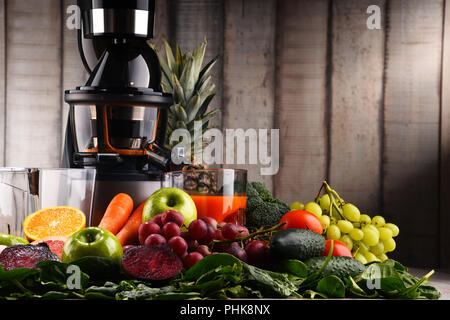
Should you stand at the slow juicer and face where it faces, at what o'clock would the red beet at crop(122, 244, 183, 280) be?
The red beet is roughly at 12 o'clock from the slow juicer.

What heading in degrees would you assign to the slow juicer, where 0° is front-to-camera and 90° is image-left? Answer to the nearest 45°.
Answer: approximately 0°

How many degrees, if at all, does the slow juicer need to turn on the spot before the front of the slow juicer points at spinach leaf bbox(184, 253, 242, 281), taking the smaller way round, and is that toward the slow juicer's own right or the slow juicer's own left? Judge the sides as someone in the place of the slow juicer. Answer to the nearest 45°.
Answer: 0° — it already faces it

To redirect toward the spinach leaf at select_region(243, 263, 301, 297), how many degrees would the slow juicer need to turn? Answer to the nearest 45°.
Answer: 0° — it already faces it
